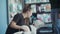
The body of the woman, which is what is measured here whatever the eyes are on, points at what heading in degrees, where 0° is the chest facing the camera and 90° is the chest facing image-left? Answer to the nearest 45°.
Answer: approximately 270°
